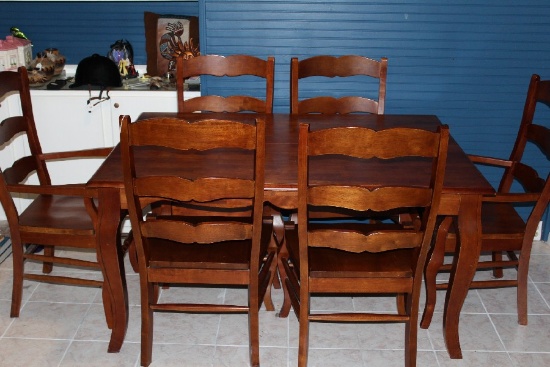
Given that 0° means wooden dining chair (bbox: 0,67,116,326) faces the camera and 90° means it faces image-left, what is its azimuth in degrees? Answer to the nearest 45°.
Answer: approximately 270°

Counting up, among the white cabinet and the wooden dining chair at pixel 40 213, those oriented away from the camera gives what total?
0

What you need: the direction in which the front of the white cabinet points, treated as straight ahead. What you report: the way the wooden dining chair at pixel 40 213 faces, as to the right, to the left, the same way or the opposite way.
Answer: to the left

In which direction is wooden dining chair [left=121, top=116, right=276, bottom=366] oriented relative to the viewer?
away from the camera

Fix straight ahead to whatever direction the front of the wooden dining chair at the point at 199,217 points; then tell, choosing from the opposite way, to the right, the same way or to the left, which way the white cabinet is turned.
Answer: the opposite way

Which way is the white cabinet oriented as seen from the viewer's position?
toward the camera

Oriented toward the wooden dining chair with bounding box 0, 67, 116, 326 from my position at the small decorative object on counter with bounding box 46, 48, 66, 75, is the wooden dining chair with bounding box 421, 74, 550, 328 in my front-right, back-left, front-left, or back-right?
front-left

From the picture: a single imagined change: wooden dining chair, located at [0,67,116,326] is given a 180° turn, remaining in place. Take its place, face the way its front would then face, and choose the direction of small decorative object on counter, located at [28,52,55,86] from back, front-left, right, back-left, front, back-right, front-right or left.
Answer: right

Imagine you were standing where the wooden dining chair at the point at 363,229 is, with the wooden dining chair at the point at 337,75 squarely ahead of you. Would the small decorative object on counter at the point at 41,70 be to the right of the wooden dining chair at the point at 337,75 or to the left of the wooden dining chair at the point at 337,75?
left

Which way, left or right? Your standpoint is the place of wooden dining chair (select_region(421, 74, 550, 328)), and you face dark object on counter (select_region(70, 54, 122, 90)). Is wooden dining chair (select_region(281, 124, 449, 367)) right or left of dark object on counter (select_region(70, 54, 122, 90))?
left

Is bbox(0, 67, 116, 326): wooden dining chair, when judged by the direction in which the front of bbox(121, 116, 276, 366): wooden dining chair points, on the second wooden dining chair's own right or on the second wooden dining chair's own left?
on the second wooden dining chair's own left

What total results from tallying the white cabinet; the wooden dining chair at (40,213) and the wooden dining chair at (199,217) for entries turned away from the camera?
1

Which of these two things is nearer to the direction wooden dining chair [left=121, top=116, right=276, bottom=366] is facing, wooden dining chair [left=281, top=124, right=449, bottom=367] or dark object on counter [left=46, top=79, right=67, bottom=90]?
the dark object on counter

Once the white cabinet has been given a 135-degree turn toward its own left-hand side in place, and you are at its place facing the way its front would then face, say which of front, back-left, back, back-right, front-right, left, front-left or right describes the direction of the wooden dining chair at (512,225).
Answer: right

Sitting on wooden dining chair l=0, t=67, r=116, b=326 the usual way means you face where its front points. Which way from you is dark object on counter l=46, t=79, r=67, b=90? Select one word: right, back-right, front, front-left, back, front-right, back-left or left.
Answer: left

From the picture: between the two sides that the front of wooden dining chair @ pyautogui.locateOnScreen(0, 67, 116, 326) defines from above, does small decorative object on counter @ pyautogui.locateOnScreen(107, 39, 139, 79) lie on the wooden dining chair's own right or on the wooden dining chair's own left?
on the wooden dining chair's own left
